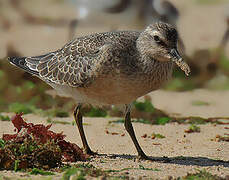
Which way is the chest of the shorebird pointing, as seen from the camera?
to the viewer's right

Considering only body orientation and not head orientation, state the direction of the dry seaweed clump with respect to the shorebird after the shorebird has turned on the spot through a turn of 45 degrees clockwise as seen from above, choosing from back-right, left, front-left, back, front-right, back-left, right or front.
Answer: right
